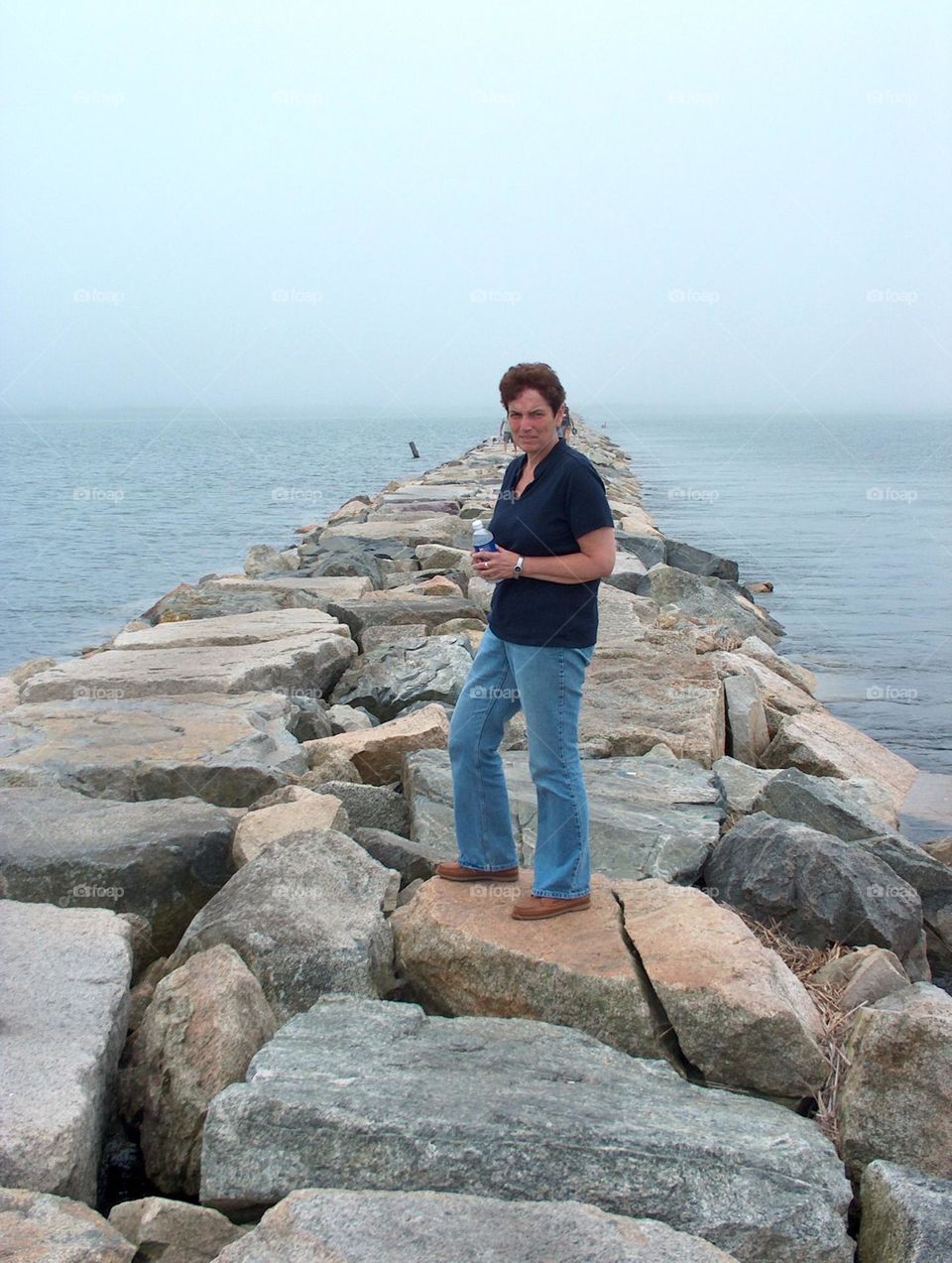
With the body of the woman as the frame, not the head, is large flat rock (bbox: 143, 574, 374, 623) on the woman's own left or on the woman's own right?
on the woman's own right

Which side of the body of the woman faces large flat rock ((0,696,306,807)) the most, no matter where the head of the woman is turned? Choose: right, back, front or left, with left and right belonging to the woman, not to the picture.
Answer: right

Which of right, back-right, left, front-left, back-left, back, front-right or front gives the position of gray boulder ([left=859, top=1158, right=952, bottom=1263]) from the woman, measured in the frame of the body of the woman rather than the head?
left

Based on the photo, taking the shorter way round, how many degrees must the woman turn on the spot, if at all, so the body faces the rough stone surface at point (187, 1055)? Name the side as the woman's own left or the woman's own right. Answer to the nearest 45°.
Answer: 0° — they already face it

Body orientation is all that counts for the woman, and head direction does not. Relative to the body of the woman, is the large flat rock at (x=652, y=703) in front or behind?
behind

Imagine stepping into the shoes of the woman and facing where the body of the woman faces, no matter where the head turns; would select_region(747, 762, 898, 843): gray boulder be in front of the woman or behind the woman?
behind

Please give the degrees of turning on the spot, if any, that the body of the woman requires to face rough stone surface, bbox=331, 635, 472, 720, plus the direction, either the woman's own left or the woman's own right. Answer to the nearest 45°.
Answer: approximately 135° to the woman's own right

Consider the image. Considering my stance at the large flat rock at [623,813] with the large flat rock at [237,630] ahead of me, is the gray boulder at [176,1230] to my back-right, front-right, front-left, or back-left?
back-left

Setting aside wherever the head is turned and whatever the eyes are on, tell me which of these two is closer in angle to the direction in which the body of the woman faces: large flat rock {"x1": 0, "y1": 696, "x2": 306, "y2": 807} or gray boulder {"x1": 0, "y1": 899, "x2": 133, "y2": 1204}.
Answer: the gray boulder

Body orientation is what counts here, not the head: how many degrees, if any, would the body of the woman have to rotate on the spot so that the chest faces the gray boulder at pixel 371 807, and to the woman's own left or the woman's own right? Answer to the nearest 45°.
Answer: approximately 90° to the woman's own right

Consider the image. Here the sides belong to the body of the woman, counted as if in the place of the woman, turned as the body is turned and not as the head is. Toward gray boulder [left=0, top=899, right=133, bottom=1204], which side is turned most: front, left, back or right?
front

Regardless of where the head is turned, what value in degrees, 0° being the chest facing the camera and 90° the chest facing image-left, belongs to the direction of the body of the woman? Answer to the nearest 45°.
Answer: approximately 45°

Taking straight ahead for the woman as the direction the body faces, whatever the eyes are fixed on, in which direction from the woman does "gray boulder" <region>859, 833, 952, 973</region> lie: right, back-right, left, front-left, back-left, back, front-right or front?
back

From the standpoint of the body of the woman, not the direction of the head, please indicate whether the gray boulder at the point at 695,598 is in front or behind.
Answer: behind

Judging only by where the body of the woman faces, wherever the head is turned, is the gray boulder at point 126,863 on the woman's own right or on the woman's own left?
on the woman's own right
